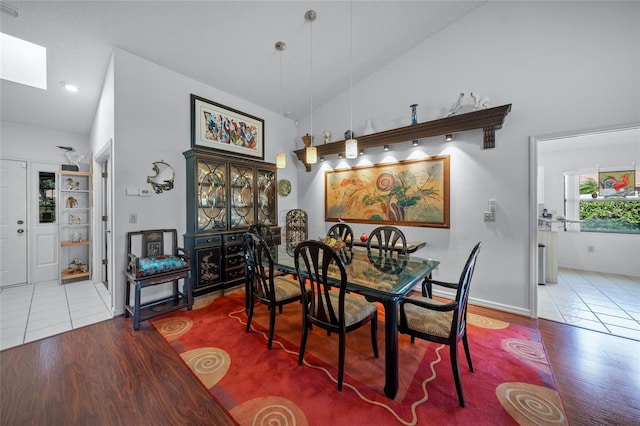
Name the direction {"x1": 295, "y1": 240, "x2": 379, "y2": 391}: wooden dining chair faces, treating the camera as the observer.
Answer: facing away from the viewer and to the right of the viewer

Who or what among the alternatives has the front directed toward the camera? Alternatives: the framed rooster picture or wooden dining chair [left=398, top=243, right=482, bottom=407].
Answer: the framed rooster picture

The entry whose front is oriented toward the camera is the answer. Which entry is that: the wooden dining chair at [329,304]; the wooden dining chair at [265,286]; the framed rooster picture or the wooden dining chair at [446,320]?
the framed rooster picture

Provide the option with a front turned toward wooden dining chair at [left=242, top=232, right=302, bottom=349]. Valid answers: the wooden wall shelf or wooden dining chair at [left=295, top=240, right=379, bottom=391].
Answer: the wooden wall shelf

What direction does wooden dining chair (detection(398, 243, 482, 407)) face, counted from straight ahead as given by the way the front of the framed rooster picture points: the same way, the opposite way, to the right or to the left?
to the right

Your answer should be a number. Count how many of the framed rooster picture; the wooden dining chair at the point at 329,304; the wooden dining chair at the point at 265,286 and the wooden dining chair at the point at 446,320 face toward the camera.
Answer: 1

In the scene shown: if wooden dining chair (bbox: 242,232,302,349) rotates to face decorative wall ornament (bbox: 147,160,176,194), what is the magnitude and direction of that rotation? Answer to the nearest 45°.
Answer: approximately 90° to its left

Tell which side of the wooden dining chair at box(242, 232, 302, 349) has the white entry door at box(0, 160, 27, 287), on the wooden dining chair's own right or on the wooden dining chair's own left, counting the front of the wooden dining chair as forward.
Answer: on the wooden dining chair's own left

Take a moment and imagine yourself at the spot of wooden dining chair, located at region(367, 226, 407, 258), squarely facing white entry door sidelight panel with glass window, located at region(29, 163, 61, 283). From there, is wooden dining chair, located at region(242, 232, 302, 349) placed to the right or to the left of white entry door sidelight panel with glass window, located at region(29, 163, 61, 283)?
left

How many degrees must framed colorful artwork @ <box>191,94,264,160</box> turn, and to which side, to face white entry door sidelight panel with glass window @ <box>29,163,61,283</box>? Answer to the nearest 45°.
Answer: approximately 180°

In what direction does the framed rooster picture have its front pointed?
toward the camera

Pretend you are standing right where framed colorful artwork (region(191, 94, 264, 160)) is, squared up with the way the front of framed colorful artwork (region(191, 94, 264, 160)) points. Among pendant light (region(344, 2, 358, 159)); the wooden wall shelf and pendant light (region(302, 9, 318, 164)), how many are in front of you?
3

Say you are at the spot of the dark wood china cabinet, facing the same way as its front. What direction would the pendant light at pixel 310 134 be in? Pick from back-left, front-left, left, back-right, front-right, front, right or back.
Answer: front

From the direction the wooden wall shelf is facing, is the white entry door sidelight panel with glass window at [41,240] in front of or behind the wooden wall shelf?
in front

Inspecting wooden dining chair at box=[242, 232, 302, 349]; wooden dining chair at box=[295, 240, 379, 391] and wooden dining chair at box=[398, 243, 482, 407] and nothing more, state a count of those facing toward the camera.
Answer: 0

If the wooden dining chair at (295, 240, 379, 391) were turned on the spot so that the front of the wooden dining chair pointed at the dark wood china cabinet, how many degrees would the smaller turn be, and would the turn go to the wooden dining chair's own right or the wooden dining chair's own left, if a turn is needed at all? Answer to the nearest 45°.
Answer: approximately 90° to the wooden dining chair's own left

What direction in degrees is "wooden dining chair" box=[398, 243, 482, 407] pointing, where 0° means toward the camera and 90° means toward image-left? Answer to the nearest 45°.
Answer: approximately 135°

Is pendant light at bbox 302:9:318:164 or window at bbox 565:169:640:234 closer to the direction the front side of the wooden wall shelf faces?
the pendant light
